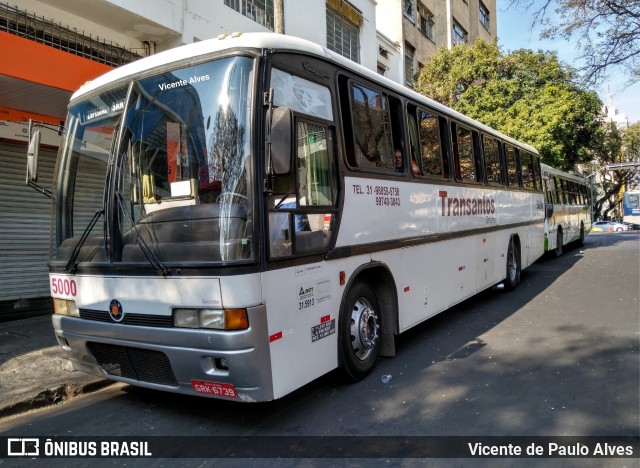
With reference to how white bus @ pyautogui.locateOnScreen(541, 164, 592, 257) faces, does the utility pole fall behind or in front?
in front

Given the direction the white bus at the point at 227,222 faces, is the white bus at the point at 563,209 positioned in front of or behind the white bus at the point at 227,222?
behind

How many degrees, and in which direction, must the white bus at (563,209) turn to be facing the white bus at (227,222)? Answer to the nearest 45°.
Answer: approximately 45° to its left

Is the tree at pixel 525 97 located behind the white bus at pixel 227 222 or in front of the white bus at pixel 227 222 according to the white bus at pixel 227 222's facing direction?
behind

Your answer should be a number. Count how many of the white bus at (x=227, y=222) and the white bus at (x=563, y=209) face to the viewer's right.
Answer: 0

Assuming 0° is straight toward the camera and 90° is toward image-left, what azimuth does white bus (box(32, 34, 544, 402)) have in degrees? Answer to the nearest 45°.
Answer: approximately 45°

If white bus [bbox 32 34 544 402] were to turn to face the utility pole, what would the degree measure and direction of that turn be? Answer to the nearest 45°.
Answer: approximately 135° to its right
